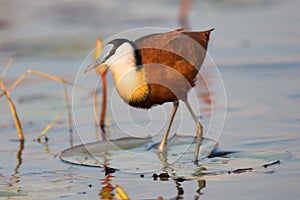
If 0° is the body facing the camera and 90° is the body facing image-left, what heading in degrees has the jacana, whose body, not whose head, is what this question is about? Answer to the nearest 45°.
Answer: approximately 90°
